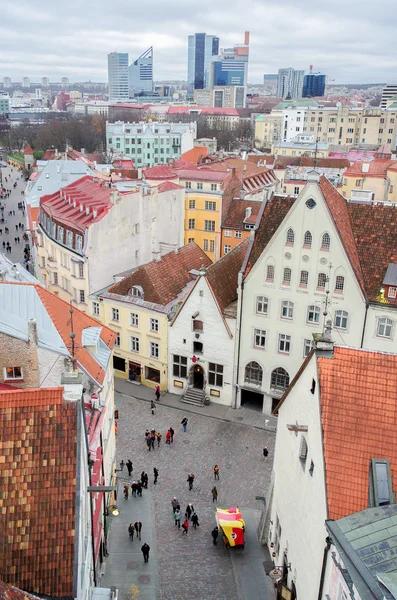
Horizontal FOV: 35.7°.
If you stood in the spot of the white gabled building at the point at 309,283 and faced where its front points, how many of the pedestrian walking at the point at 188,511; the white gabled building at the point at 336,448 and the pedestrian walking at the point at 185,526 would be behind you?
0

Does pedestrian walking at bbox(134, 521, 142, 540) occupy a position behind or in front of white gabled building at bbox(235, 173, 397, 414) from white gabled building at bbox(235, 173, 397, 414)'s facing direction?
in front

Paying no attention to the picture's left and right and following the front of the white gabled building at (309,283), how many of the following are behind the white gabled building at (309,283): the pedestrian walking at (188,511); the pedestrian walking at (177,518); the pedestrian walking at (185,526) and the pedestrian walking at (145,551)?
0

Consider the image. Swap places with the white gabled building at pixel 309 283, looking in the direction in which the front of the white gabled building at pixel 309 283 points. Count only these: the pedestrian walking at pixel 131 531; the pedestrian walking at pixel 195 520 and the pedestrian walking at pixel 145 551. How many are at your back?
0

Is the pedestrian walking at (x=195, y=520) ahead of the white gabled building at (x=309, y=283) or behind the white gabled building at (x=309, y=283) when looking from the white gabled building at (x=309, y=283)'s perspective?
ahead

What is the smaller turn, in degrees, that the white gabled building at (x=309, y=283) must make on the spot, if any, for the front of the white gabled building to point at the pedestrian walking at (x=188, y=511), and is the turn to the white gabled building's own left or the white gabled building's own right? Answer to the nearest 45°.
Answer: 0° — it already faces them

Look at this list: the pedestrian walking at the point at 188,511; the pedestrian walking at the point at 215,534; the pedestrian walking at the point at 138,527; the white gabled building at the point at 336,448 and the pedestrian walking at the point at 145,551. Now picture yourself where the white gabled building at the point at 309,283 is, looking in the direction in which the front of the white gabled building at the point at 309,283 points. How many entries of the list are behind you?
0

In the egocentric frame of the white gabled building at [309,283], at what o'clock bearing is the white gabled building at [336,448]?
the white gabled building at [336,448] is roughly at 12 o'clock from the white gabled building at [309,283].

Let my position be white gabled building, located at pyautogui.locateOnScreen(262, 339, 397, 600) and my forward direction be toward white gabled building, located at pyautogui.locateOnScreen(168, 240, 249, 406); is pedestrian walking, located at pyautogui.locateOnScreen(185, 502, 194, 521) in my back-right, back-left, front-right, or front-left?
front-left

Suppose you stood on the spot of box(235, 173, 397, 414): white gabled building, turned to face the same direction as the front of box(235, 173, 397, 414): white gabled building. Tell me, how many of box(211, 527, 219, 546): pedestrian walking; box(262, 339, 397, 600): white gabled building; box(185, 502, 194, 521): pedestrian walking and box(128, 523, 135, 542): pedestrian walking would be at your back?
0

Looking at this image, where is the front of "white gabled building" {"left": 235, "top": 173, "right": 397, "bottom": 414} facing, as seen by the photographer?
facing the viewer

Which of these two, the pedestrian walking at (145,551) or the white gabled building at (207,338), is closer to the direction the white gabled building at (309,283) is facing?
the pedestrian walking

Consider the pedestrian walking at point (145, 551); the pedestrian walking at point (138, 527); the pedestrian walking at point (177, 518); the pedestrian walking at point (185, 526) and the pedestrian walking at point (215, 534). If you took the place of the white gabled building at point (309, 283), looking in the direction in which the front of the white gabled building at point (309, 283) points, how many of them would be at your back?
0

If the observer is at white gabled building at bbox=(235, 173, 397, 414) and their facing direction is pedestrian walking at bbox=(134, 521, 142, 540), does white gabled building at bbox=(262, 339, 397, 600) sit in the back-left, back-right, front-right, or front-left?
front-left

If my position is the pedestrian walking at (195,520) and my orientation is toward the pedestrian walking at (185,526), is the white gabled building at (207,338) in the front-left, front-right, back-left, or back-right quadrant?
back-right

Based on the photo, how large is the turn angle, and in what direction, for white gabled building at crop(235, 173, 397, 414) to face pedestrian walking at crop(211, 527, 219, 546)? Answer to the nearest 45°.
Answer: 0° — it already faces them

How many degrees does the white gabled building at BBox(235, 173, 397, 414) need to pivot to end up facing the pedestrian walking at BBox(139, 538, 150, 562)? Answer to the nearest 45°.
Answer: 0° — it already faces them

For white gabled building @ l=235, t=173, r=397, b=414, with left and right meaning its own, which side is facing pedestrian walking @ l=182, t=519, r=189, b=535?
front
